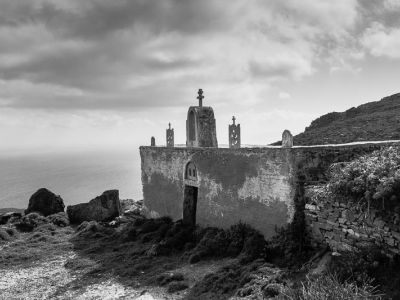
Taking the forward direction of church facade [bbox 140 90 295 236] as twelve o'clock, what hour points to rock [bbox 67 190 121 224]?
The rock is roughly at 3 o'clock from the church facade.

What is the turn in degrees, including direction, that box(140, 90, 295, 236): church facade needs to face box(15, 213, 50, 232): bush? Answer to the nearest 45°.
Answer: approximately 90° to its right

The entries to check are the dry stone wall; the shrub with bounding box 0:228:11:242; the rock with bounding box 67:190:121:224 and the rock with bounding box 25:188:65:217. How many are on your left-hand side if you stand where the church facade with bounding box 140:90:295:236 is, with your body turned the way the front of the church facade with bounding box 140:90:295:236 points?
1

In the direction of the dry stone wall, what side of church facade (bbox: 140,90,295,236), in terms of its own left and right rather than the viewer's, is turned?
left

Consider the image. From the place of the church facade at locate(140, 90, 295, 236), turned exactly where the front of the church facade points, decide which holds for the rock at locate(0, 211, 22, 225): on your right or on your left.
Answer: on your right

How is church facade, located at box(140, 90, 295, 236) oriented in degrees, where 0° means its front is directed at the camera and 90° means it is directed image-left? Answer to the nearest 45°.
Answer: approximately 45°

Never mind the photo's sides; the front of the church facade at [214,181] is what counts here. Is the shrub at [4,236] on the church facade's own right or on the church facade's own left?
on the church facade's own right

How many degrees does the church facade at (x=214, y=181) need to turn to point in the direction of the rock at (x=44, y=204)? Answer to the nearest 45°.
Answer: approximately 90° to its right

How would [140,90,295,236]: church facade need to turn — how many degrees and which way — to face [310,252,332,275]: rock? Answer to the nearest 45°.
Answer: approximately 90° to its left

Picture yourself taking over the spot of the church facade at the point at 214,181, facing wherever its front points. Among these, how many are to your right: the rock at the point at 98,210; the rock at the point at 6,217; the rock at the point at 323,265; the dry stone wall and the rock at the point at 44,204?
3
